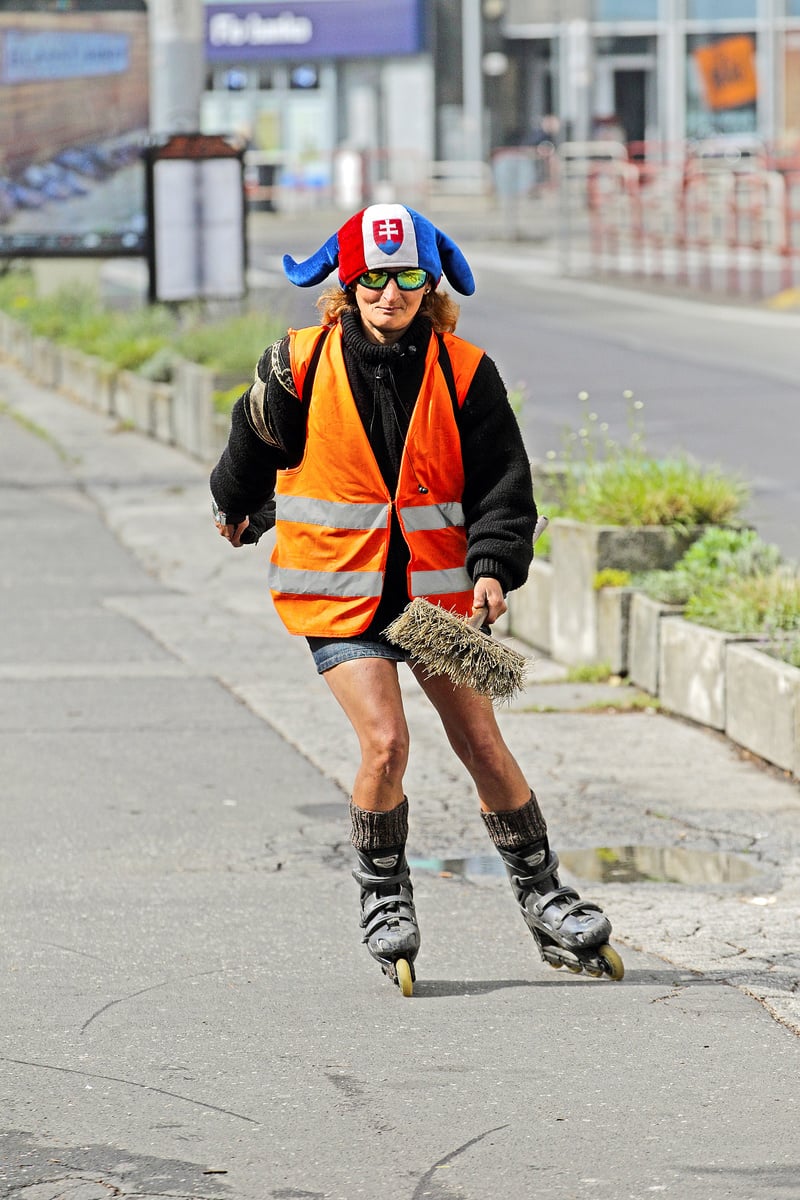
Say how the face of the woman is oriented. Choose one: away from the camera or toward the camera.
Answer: toward the camera

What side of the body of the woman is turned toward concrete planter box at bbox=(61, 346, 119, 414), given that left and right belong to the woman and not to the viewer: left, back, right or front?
back

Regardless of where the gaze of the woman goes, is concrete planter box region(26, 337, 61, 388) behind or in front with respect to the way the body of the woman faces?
behind

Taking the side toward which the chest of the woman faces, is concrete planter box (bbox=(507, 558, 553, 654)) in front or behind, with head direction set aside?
behind

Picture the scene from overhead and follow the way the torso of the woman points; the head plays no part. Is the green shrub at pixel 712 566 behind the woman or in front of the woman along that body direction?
behind

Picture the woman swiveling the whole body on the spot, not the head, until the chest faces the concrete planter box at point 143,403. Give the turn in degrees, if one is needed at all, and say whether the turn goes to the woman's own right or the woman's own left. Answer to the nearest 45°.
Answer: approximately 180°

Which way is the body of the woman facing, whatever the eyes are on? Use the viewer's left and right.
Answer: facing the viewer

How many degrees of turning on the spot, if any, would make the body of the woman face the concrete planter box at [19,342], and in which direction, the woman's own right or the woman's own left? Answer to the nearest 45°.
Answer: approximately 180°

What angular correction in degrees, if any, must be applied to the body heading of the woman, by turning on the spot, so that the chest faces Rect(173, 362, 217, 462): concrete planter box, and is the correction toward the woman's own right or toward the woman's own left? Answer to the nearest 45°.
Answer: approximately 180°

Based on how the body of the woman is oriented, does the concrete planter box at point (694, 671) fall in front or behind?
behind

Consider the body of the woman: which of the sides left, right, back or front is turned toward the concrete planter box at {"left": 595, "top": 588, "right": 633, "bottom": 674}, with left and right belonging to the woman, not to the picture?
back

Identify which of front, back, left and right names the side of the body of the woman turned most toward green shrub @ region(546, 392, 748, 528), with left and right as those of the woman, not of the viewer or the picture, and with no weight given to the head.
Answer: back
